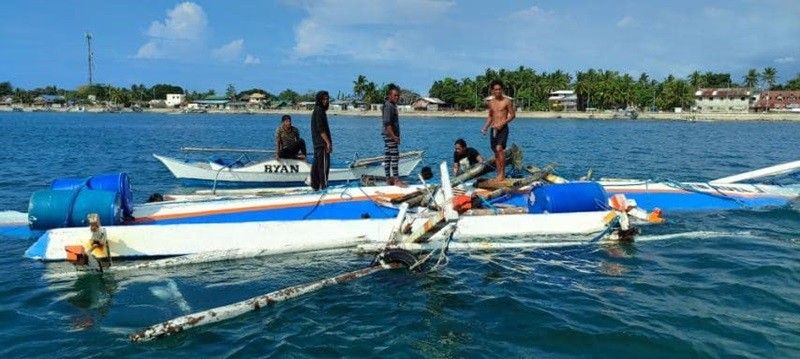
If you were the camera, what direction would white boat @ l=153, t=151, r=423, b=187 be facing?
facing to the left of the viewer

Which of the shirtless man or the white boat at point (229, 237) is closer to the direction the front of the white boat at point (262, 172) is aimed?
the white boat

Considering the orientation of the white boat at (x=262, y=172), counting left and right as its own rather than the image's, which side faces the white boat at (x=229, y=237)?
left

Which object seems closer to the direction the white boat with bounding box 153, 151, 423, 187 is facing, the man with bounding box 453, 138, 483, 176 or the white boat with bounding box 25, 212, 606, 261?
the white boat

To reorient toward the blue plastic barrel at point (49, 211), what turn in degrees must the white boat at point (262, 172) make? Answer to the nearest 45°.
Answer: approximately 90° to its left
